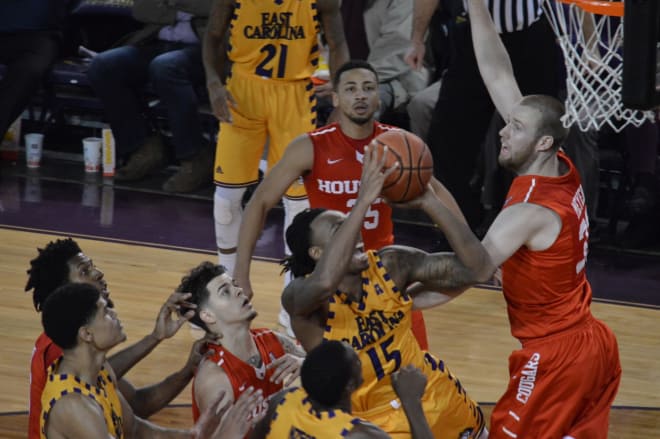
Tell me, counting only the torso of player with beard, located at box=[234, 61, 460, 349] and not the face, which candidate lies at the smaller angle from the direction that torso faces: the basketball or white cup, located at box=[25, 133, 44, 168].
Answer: the basketball

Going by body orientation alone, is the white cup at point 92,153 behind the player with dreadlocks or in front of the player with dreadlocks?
behind

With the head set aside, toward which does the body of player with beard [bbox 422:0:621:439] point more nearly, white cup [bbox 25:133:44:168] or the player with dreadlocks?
the player with dreadlocks

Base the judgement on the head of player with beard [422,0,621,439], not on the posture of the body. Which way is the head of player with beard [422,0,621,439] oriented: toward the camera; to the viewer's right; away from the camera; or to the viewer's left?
to the viewer's left

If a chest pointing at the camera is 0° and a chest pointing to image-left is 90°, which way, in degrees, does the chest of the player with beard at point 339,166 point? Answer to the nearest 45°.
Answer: approximately 0°

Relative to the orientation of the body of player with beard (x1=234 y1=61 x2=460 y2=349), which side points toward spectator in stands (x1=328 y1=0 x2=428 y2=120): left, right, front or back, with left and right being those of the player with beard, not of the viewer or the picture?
back

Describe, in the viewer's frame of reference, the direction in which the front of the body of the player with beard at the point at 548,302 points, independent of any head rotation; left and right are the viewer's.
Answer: facing to the left of the viewer

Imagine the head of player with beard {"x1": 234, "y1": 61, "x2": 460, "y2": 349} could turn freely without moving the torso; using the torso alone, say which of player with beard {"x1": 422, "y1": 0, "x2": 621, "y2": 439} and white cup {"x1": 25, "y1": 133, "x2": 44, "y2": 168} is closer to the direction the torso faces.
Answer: the player with beard

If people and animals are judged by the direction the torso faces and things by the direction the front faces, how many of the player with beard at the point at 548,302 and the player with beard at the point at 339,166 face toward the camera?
1

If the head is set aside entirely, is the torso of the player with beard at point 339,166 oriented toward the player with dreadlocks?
yes

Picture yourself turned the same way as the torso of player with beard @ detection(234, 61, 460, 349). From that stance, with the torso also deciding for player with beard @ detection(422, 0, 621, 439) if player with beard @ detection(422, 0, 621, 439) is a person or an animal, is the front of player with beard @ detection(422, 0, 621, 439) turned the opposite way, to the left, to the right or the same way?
to the right
